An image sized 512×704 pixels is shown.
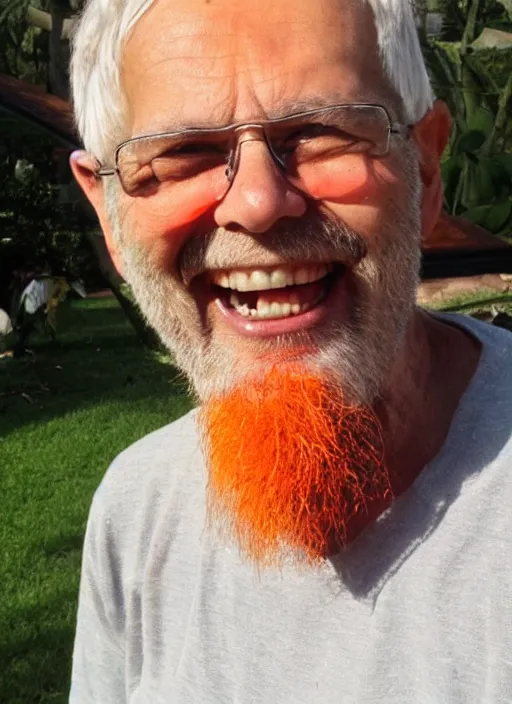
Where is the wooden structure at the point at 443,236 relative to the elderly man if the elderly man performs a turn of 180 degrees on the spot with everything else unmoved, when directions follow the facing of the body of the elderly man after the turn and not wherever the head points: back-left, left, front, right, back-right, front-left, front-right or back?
front

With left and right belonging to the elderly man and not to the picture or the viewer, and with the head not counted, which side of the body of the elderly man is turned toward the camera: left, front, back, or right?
front

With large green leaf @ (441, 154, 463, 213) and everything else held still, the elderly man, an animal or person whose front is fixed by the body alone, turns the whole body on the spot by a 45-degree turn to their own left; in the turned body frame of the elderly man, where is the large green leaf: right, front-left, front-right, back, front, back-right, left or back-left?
back-left
